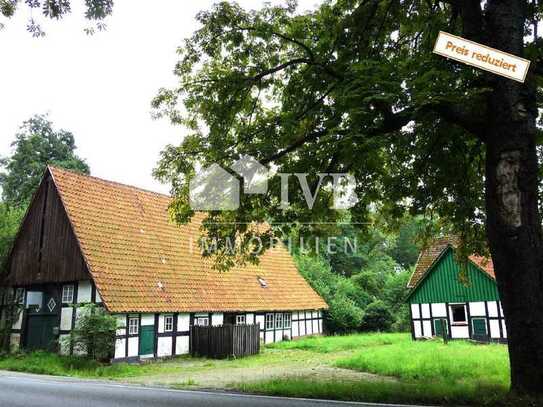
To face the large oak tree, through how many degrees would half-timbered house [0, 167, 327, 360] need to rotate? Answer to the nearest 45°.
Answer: approximately 90° to its left

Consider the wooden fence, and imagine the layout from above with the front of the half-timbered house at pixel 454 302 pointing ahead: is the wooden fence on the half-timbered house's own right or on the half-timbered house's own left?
on the half-timbered house's own right

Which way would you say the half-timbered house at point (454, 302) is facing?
toward the camera

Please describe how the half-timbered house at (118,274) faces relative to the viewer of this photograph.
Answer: facing the viewer and to the left of the viewer

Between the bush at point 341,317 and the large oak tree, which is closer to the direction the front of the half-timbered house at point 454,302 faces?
the large oak tree

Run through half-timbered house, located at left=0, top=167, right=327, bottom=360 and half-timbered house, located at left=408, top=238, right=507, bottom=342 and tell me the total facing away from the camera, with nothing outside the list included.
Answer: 0

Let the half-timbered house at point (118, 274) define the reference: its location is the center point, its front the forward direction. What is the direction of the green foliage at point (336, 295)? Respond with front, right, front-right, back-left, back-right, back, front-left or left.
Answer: back

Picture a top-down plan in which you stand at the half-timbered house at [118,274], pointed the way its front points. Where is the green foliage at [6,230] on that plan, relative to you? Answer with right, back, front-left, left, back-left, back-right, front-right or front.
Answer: right

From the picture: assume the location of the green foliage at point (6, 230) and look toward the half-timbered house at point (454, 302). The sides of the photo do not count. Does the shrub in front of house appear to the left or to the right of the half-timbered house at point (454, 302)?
right

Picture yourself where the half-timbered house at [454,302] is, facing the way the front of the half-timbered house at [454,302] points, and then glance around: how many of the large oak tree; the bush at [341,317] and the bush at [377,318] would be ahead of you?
1

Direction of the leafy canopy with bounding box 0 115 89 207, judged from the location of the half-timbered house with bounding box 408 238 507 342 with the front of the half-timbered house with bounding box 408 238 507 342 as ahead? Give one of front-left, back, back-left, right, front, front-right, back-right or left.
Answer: right
